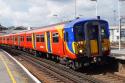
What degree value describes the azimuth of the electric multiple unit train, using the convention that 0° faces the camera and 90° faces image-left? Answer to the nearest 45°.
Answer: approximately 315°
